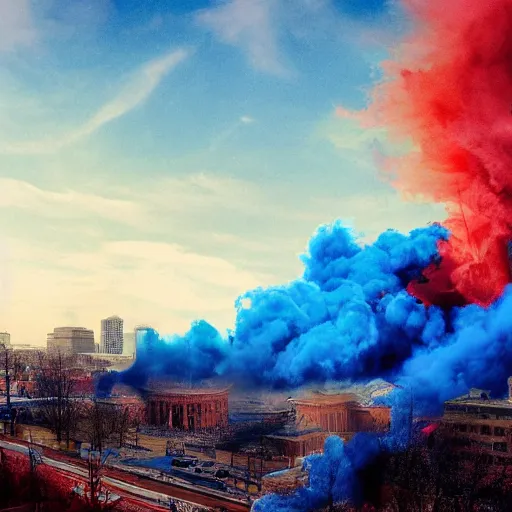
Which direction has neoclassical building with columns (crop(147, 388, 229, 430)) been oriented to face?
toward the camera

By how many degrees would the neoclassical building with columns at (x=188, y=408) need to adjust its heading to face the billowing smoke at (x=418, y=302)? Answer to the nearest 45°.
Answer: approximately 90° to its left

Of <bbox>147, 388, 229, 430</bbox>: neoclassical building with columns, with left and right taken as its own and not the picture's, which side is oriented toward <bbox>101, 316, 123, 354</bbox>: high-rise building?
back

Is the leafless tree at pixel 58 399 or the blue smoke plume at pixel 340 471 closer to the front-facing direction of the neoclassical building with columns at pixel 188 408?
the blue smoke plume

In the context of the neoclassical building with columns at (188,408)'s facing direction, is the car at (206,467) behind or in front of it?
in front

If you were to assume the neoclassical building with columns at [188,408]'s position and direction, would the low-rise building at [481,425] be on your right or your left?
on your left

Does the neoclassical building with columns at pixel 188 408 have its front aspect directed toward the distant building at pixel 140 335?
no

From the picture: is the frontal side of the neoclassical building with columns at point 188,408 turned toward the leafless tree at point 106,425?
no
